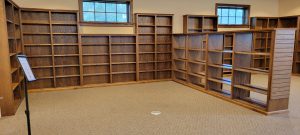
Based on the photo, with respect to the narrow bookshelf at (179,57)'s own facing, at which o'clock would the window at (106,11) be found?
The window is roughly at 1 o'clock from the narrow bookshelf.

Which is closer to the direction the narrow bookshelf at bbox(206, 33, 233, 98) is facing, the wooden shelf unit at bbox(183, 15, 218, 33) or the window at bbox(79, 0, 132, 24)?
the window

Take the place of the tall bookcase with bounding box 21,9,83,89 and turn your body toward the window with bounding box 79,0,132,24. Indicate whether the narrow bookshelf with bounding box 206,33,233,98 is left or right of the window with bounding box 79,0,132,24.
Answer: right

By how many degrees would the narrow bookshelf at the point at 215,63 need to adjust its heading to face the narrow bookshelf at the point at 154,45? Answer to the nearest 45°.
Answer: approximately 90° to its right

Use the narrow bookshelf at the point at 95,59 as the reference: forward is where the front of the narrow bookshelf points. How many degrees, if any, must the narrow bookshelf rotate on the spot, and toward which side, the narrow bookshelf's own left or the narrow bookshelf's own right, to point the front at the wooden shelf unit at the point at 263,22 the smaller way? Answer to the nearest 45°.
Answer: approximately 90° to the narrow bookshelf's own left

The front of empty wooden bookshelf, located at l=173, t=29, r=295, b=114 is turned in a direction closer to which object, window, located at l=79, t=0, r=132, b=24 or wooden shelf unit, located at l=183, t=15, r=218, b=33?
the window

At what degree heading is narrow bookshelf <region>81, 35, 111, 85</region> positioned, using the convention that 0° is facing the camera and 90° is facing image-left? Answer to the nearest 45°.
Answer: approximately 0°

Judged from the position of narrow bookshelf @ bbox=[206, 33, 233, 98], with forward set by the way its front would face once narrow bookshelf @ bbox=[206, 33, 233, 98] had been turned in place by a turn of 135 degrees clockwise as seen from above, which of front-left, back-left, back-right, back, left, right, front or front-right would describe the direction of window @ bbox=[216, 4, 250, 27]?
front

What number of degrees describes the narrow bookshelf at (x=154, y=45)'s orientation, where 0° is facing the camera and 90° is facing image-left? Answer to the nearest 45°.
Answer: approximately 0°
